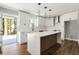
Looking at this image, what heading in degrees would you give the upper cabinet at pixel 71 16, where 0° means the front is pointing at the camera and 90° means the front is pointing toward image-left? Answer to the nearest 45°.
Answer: approximately 45°

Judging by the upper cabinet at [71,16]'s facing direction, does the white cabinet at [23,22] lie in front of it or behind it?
in front

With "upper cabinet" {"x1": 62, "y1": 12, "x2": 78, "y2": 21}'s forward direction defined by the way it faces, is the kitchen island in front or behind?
in front
